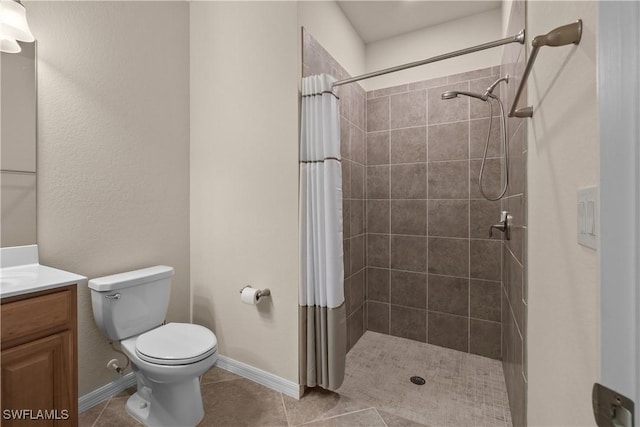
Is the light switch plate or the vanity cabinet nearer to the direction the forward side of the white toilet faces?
the light switch plate

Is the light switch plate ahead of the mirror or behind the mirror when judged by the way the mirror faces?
ahead

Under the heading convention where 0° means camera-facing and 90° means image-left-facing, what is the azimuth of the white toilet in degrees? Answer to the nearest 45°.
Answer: approximately 315°

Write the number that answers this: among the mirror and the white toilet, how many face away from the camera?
0

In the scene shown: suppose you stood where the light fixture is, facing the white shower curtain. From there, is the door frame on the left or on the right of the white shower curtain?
right

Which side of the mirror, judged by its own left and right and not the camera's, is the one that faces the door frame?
front
